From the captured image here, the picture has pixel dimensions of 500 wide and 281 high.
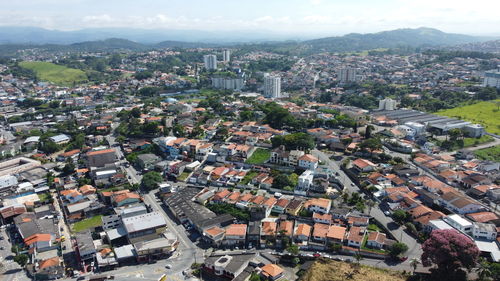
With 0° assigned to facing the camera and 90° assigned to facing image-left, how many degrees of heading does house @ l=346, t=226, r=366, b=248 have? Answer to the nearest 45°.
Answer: approximately 0°

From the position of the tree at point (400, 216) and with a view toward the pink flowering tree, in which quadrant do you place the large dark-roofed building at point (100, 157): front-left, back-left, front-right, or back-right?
back-right

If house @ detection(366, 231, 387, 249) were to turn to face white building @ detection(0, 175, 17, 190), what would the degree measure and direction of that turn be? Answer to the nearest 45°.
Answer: approximately 90° to its right

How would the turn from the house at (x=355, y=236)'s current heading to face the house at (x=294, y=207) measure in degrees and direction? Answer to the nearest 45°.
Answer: approximately 135° to its right

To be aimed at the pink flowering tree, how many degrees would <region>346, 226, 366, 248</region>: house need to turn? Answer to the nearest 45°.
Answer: approximately 45° to its left

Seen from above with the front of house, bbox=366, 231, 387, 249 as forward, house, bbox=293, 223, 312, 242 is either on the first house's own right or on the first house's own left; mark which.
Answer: on the first house's own right

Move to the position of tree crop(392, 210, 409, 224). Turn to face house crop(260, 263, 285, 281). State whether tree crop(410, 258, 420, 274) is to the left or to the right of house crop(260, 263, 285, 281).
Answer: left

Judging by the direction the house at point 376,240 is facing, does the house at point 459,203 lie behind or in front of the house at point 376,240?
behind

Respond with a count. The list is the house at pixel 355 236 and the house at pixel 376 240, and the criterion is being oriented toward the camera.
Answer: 2

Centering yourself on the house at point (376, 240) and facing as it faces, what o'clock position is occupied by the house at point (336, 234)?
the house at point (336, 234) is roughly at 3 o'clock from the house at point (376, 240).

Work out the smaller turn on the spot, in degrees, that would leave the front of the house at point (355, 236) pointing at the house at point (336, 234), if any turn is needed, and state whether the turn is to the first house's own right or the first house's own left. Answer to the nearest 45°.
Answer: approximately 90° to the first house's own right

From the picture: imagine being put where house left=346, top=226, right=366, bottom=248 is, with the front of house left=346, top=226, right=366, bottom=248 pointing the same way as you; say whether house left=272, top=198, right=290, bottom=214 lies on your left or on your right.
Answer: on your right
